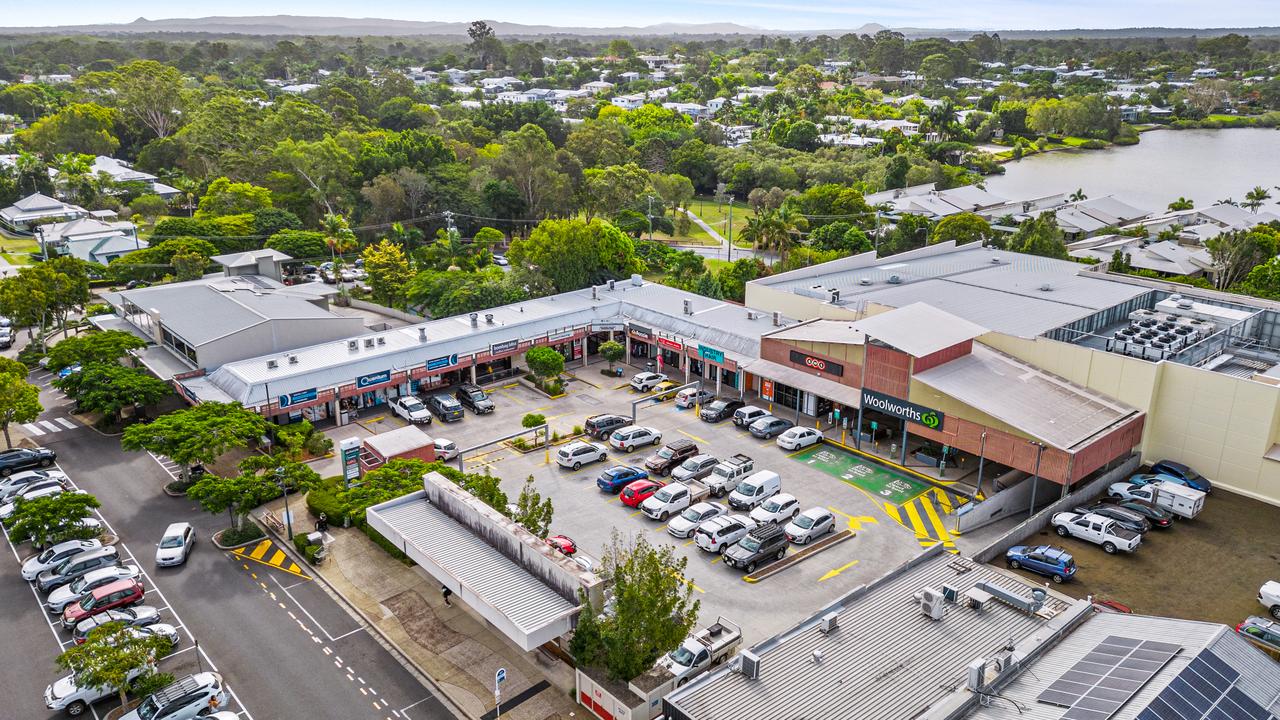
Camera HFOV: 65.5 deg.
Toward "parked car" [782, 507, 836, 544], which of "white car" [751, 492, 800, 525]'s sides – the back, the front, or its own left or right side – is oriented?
left

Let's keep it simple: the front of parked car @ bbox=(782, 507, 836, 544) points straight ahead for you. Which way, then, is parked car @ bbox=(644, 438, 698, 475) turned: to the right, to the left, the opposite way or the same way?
the same way

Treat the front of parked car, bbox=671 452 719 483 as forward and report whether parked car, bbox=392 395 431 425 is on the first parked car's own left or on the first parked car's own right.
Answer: on the first parked car's own right

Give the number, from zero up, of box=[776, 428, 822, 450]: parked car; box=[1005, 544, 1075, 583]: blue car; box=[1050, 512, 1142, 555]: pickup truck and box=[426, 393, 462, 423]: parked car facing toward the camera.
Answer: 0

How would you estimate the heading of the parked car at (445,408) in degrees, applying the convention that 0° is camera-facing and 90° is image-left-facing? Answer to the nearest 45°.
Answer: approximately 135°

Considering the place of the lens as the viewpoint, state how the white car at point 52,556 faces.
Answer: facing the viewer and to the left of the viewer
